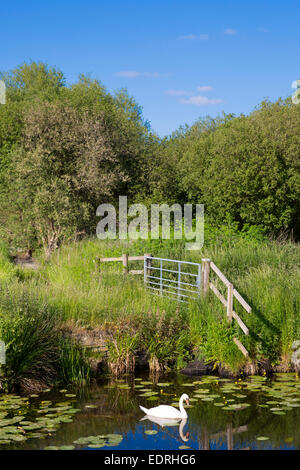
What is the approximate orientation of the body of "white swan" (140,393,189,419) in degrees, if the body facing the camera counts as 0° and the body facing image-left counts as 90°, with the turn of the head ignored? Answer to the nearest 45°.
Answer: approximately 270°

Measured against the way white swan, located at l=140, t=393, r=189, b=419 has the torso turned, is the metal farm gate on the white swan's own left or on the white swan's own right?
on the white swan's own left
